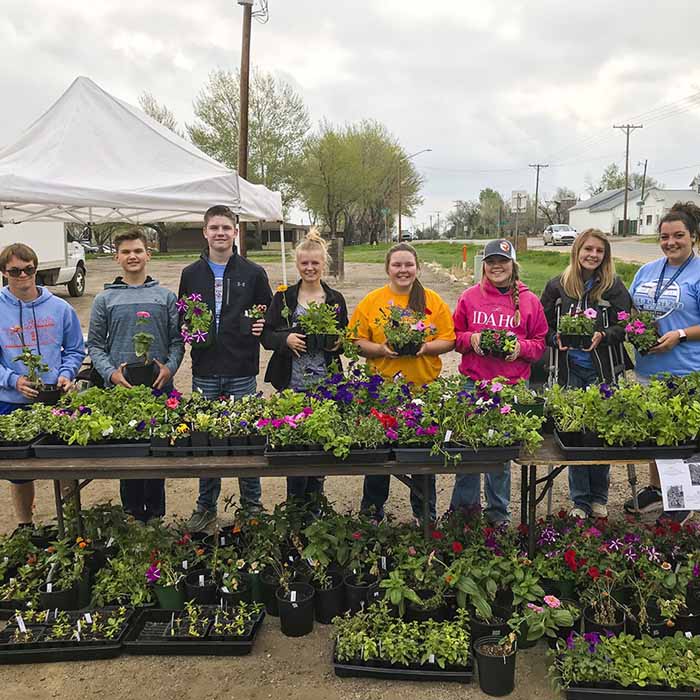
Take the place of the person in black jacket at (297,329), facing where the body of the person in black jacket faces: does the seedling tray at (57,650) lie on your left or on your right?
on your right

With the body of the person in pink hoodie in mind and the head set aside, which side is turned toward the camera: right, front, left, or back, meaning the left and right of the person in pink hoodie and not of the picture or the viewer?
front

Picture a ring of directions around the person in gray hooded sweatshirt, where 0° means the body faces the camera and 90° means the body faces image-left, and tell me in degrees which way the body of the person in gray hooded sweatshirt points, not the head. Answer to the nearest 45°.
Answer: approximately 0°

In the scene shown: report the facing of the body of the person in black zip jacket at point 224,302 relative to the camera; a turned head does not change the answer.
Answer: toward the camera

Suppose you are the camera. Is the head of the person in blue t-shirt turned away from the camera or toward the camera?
toward the camera

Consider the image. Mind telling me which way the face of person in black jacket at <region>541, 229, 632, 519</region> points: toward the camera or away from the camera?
toward the camera

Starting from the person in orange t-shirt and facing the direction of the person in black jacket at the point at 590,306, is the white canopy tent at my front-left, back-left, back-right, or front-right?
back-left

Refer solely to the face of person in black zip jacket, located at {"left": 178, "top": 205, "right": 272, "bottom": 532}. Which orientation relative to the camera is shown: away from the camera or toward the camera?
toward the camera

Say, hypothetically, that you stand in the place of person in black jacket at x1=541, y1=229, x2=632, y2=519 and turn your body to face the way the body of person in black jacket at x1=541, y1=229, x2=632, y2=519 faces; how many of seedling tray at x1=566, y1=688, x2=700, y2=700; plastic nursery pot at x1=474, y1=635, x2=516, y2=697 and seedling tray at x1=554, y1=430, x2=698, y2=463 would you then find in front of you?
3
